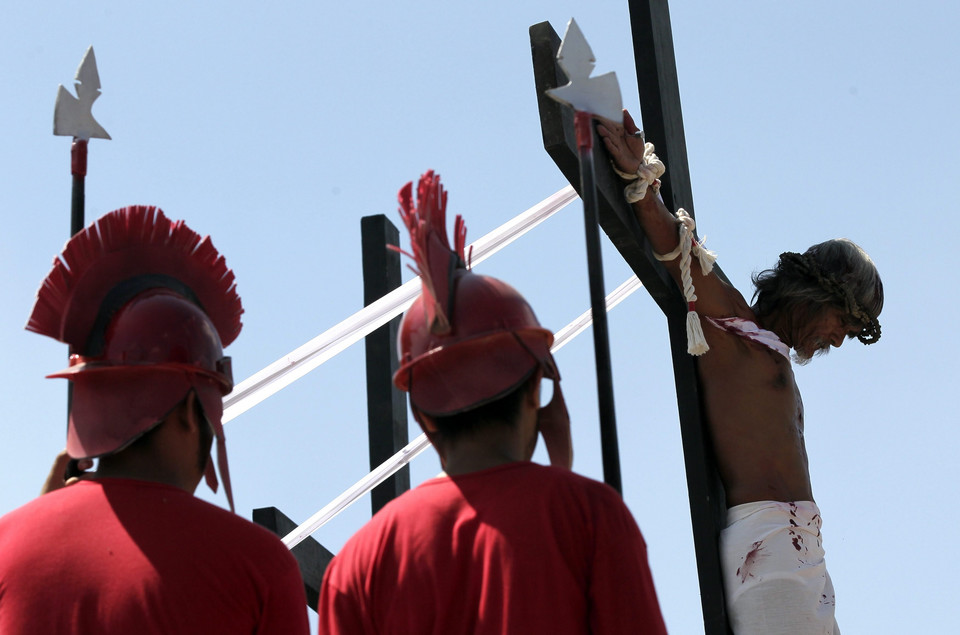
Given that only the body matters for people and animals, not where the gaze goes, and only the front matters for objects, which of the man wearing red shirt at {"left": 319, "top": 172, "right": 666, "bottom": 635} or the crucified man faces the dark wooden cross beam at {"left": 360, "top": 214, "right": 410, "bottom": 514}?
the man wearing red shirt

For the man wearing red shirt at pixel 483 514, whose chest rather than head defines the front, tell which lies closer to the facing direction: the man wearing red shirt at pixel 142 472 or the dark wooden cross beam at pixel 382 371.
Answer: the dark wooden cross beam

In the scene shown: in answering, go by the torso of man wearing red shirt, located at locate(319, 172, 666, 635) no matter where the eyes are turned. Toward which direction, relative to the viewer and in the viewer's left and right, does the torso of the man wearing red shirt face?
facing away from the viewer

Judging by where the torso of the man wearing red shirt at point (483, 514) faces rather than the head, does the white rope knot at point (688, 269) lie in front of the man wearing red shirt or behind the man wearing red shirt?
in front

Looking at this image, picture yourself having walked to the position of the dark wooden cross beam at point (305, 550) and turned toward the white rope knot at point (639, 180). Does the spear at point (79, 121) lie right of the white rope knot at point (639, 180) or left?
right

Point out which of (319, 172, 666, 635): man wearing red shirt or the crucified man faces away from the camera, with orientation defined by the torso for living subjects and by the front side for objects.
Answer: the man wearing red shirt
